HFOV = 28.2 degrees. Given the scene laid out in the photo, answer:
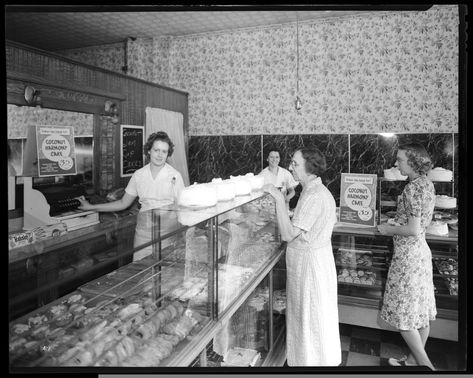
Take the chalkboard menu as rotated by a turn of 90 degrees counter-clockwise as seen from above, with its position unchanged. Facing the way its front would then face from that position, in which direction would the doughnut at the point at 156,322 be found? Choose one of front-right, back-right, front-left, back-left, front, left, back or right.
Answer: back-right

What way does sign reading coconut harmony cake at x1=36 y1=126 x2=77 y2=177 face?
toward the camera

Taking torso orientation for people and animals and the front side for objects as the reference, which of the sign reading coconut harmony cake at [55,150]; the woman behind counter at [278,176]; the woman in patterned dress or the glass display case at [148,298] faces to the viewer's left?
the woman in patterned dress

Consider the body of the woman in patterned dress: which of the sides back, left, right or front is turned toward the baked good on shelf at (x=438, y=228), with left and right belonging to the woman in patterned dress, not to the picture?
right

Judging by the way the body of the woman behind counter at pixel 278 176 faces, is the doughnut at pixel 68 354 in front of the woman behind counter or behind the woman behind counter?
in front

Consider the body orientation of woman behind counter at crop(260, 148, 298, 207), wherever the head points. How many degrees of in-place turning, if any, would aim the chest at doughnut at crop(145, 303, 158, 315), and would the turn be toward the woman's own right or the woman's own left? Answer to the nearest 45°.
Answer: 0° — they already face it

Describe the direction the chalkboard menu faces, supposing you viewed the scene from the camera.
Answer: facing the viewer and to the right of the viewer

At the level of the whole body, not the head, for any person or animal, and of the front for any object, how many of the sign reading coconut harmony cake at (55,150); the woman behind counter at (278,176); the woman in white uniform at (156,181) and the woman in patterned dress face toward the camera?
3

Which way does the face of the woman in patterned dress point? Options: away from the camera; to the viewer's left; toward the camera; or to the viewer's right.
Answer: to the viewer's left

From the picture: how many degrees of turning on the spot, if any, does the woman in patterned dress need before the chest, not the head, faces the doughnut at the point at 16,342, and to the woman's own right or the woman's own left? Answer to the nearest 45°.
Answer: approximately 45° to the woman's own left

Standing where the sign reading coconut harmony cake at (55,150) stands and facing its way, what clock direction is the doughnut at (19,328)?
The doughnut is roughly at 12 o'clock from the sign reading coconut harmony cake.

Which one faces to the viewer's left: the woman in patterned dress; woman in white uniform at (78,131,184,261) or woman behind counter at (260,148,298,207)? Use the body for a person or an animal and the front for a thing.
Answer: the woman in patterned dress

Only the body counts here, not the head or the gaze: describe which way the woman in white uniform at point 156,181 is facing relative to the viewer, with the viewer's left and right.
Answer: facing the viewer
